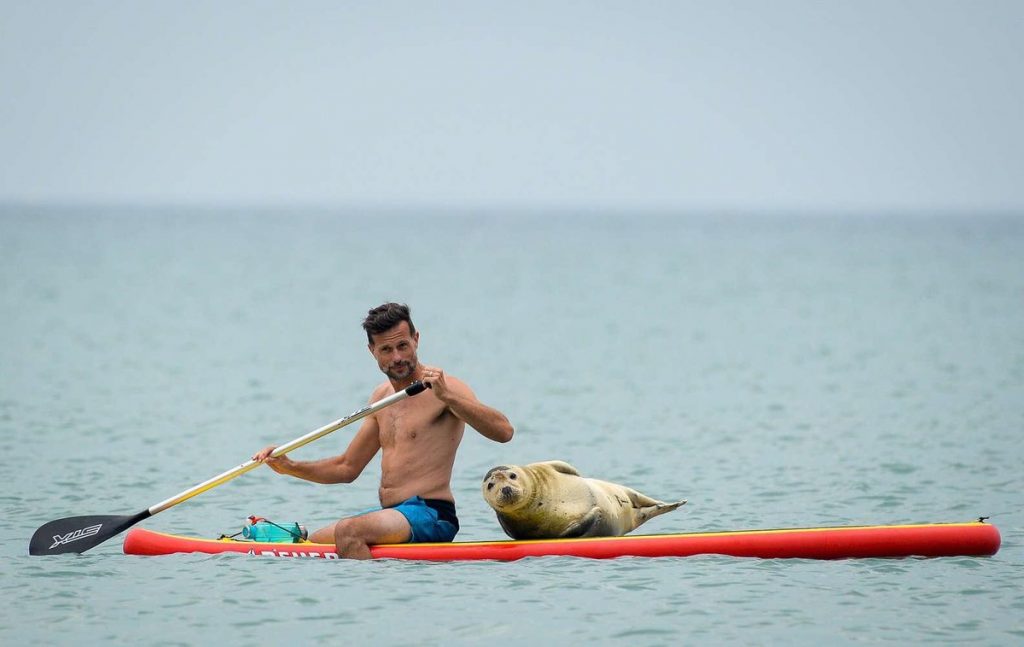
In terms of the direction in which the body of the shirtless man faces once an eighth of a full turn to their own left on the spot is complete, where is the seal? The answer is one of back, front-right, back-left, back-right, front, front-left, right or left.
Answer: left

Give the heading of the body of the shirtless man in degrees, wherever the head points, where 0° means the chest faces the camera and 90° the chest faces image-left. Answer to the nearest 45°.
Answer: approximately 45°

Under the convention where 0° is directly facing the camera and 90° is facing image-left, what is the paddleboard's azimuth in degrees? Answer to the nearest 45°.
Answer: approximately 90°
